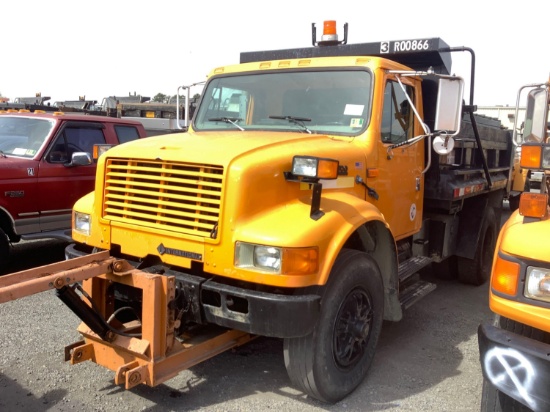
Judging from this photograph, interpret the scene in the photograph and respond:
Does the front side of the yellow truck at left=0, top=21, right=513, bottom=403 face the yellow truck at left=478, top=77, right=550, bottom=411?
no

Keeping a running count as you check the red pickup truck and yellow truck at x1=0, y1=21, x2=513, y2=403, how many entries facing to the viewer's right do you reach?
0

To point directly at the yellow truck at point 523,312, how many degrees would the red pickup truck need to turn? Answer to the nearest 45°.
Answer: approximately 90° to its left

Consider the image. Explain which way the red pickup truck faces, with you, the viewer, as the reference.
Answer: facing the viewer and to the left of the viewer

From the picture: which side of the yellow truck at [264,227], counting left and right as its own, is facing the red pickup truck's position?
right

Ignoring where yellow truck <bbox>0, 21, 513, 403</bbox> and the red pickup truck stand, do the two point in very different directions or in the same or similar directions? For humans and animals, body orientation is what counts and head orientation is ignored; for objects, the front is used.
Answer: same or similar directions
